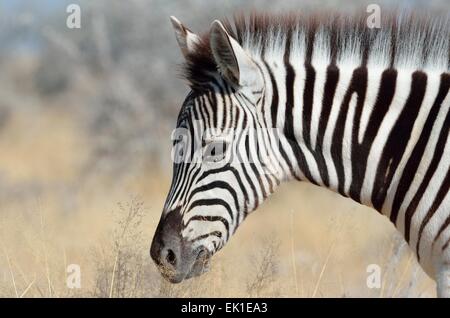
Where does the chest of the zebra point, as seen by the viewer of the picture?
to the viewer's left
